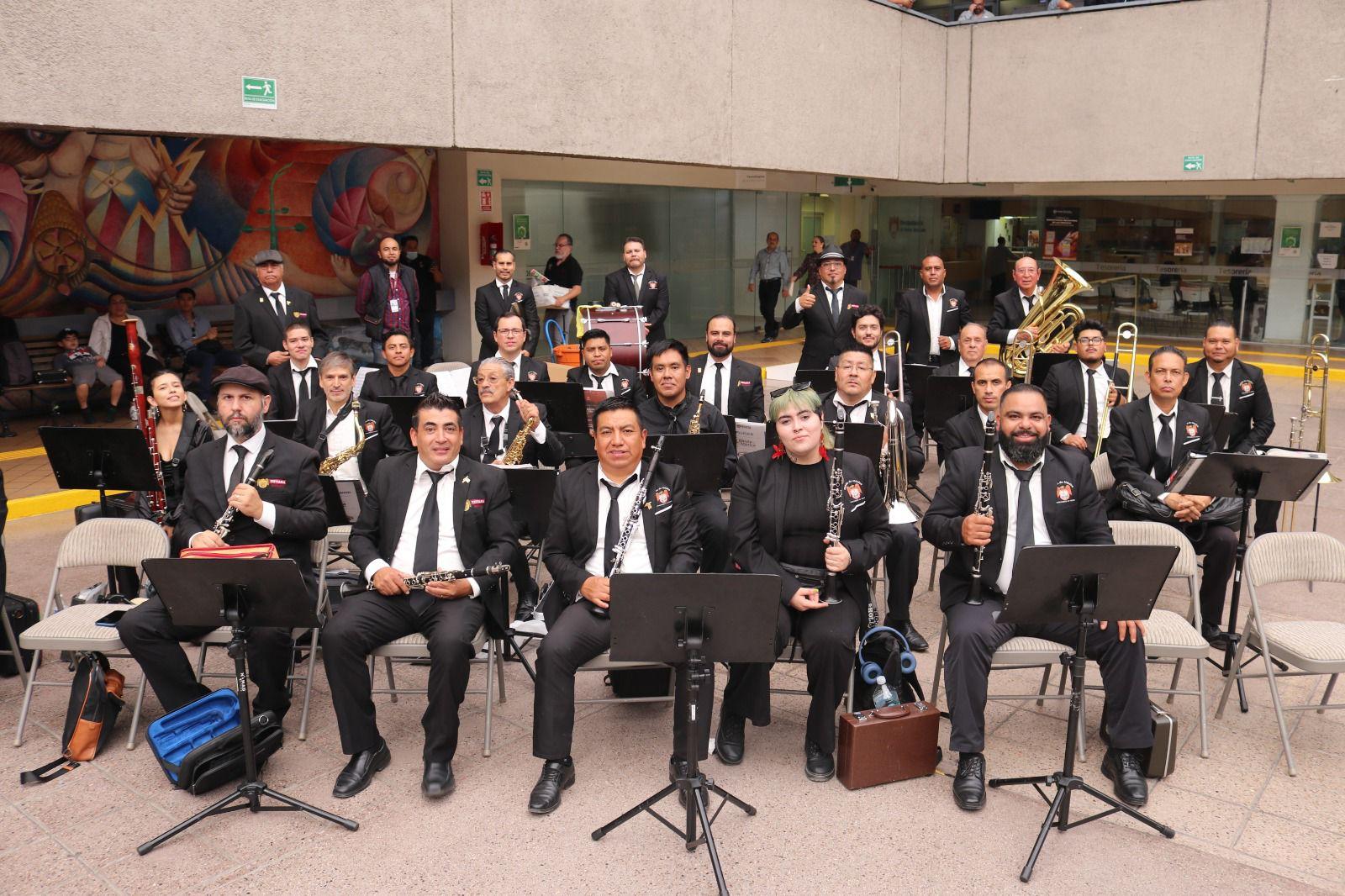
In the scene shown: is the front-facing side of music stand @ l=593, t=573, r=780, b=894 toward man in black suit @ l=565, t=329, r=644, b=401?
yes

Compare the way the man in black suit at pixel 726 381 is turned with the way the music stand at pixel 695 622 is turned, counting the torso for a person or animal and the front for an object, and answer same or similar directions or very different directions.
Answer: very different directions

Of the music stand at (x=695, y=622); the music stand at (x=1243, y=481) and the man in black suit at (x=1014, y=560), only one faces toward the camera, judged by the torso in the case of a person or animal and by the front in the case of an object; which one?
the man in black suit

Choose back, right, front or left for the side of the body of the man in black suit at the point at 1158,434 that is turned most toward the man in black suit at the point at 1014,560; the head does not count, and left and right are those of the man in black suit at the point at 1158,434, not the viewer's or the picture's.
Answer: front

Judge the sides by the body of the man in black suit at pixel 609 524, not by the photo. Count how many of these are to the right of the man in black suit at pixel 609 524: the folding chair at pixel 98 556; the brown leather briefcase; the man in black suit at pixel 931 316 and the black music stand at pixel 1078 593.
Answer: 1

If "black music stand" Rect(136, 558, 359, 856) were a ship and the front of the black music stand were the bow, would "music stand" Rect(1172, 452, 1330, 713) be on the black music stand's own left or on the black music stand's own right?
on the black music stand's own right

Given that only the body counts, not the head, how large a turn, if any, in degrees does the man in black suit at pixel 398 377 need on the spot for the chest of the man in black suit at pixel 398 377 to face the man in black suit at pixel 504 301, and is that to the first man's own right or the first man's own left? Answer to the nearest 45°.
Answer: approximately 135° to the first man's own left

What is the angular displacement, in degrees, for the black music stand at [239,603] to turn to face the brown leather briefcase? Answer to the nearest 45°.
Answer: approximately 90° to its right

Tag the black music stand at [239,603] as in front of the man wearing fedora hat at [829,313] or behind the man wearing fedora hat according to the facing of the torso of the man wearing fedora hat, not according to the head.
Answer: in front

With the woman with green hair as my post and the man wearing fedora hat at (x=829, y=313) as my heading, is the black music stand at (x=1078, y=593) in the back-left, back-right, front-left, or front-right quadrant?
back-right

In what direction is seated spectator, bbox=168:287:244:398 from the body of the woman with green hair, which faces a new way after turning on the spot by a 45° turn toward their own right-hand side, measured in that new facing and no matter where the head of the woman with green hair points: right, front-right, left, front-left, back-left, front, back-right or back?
right

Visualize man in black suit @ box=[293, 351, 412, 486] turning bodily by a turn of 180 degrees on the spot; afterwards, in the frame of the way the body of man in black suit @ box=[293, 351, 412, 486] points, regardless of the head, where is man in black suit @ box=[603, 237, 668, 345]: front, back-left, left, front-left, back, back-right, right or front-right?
front-right

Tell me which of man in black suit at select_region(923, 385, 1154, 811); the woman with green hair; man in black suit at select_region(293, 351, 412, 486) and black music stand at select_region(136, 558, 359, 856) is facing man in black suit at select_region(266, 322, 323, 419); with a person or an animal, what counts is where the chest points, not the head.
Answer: the black music stand

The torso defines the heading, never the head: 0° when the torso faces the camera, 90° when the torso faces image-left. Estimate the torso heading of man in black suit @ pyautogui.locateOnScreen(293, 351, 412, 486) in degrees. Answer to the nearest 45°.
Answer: approximately 0°

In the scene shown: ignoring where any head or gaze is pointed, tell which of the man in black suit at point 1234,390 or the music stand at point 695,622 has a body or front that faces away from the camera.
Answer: the music stand

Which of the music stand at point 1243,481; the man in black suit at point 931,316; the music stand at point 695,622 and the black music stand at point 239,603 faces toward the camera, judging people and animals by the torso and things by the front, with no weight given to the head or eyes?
the man in black suit
